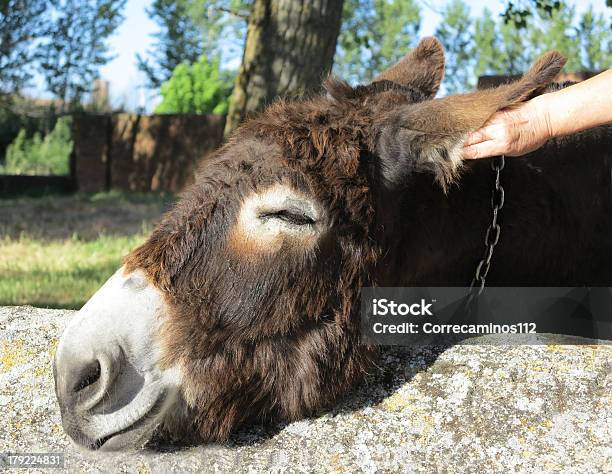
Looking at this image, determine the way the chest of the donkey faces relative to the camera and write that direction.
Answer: to the viewer's left

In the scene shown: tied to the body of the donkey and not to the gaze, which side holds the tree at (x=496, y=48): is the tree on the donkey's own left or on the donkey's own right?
on the donkey's own right
